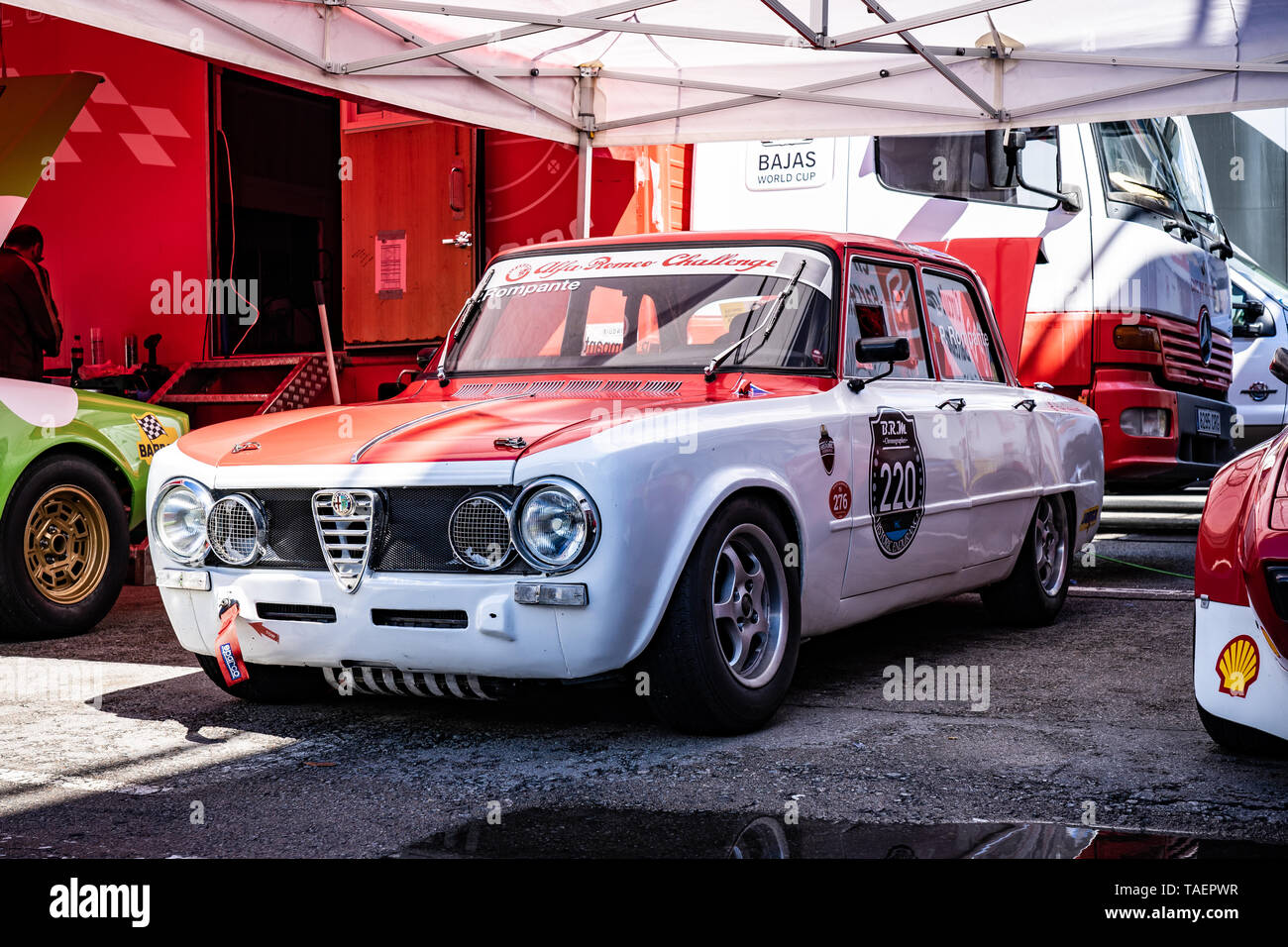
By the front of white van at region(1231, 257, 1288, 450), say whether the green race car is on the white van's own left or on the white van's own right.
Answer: on the white van's own right

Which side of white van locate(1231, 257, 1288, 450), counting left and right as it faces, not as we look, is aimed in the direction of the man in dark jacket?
right

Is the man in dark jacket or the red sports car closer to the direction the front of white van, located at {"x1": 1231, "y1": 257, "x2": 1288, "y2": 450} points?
the red sports car

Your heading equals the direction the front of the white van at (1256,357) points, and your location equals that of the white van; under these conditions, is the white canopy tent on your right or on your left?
on your right

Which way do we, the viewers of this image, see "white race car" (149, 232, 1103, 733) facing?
facing the viewer and to the left of the viewer

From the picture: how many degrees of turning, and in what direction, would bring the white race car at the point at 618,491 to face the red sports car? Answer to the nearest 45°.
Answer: approximately 90° to its left

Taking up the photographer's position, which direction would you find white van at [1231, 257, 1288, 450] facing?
facing the viewer and to the right of the viewer

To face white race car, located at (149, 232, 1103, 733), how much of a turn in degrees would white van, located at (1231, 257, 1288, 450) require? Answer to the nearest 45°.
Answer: approximately 45° to its right

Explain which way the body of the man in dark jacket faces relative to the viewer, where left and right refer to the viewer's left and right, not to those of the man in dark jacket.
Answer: facing away from the viewer and to the right of the viewer
